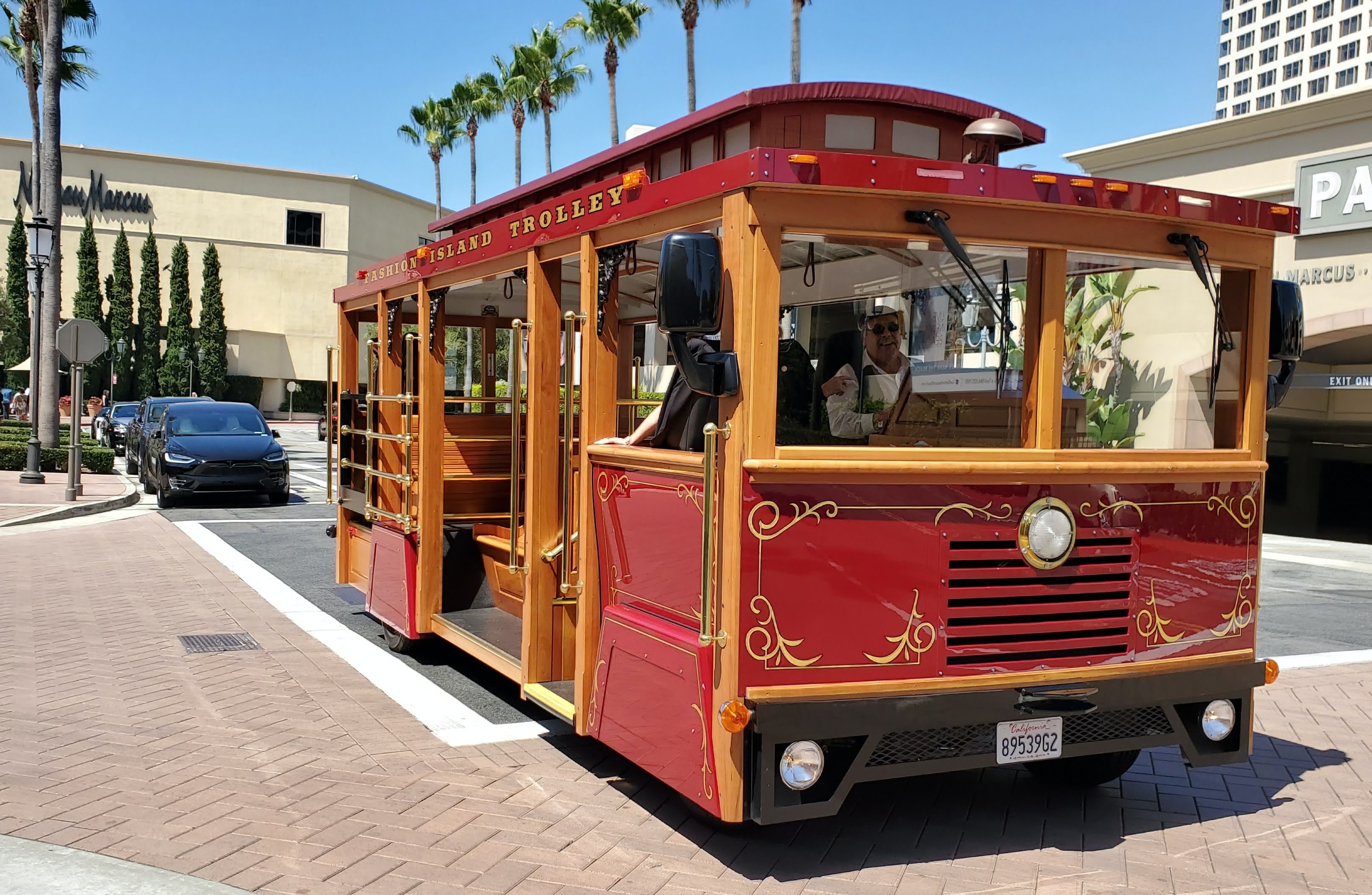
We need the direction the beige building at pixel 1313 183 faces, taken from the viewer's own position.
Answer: facing the viewer and to the left of the viewer

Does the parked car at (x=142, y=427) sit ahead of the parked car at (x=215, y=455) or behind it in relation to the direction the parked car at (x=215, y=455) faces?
behind

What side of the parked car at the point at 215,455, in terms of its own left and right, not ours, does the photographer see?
front

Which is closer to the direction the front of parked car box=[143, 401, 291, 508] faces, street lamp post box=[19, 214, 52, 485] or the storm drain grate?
the storm drain grate

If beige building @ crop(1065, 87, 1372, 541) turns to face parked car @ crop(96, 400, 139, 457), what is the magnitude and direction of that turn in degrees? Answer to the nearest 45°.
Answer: approximately 45° to its right

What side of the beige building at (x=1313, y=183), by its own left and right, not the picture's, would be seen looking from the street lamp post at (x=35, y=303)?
front

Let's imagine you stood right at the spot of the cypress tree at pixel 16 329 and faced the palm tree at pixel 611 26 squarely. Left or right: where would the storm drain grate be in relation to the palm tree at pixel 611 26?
right

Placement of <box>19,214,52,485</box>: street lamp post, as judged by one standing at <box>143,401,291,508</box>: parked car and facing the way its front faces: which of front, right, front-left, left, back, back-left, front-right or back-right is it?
back-right

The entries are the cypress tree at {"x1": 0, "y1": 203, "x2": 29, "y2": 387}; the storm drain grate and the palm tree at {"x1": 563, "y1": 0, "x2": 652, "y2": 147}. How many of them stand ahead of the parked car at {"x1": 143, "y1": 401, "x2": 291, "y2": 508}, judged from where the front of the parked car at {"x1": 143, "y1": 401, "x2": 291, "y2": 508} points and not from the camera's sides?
1

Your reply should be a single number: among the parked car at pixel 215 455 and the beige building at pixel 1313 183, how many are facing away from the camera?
0

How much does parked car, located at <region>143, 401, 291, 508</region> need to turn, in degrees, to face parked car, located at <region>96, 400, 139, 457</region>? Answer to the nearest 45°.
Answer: approximately 180°

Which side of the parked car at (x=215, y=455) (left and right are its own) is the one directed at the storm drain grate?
front
